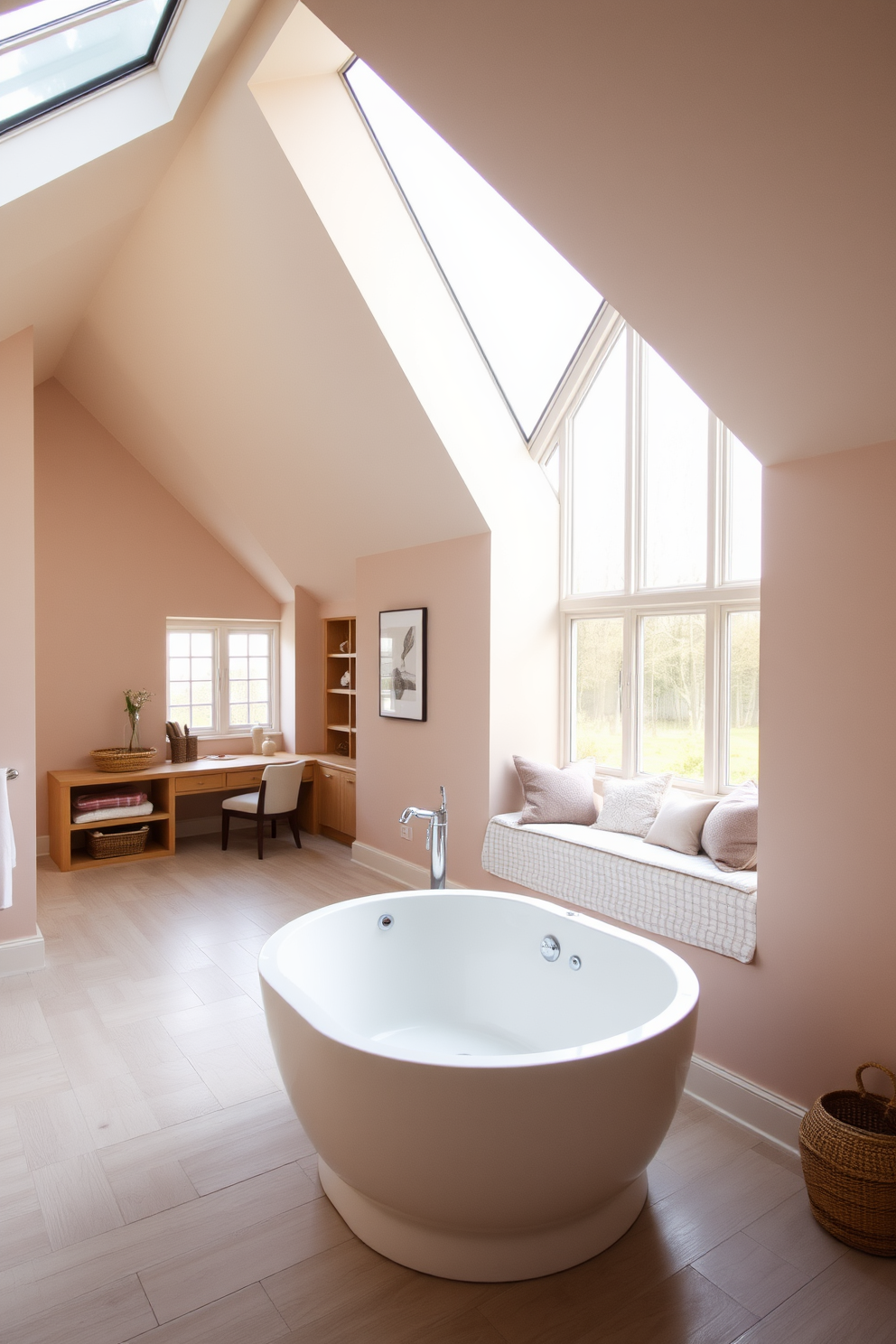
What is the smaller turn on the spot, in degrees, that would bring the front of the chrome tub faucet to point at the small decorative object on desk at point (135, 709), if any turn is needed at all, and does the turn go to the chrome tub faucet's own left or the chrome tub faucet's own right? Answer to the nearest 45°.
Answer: approximately 45° to the chrome tub faucet's own right

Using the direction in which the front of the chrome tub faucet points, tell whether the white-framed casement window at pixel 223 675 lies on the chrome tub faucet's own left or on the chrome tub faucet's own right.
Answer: on the chrome tub faucet's own right

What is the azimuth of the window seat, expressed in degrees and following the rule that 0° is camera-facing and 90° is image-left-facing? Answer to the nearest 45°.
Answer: approximately 45°

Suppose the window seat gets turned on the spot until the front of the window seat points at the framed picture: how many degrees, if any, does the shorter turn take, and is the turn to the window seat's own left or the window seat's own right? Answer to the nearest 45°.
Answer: approximately 90° to the window seat's own right

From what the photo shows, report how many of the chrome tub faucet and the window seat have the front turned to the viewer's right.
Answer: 0

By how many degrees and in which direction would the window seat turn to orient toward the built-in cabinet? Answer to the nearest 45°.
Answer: approximately 90° to its right

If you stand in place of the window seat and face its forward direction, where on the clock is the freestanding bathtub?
The freestanding bathtub is roughly at 11 o'clock from the window seat.

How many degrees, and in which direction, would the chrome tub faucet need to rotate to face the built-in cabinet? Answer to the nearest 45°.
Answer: approximately 90° to its right

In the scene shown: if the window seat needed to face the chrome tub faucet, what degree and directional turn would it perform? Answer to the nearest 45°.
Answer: approximately 45° to its right

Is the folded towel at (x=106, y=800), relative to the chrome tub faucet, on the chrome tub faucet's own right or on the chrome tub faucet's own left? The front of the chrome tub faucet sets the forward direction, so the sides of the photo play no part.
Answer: on the chrome tub faucet's own right
